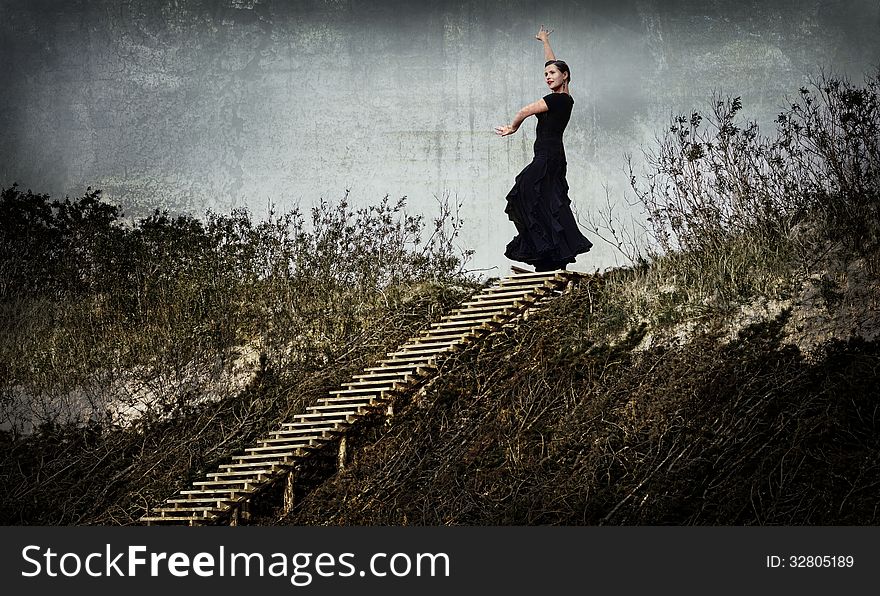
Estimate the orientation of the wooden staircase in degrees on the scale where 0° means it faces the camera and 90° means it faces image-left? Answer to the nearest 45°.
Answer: approximately 45°
